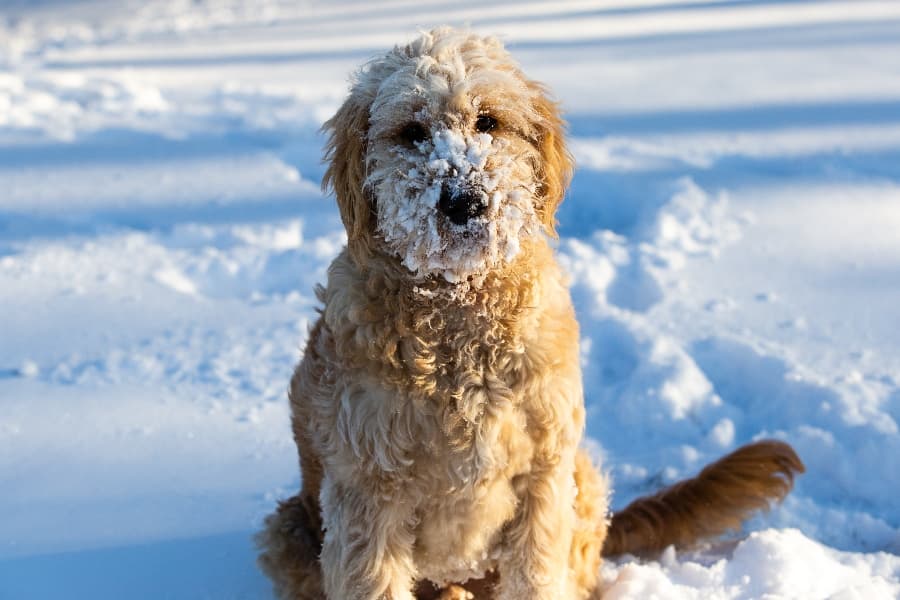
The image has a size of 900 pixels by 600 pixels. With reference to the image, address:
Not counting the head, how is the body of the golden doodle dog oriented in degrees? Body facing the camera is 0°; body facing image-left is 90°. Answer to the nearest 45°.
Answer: approximately 0°
